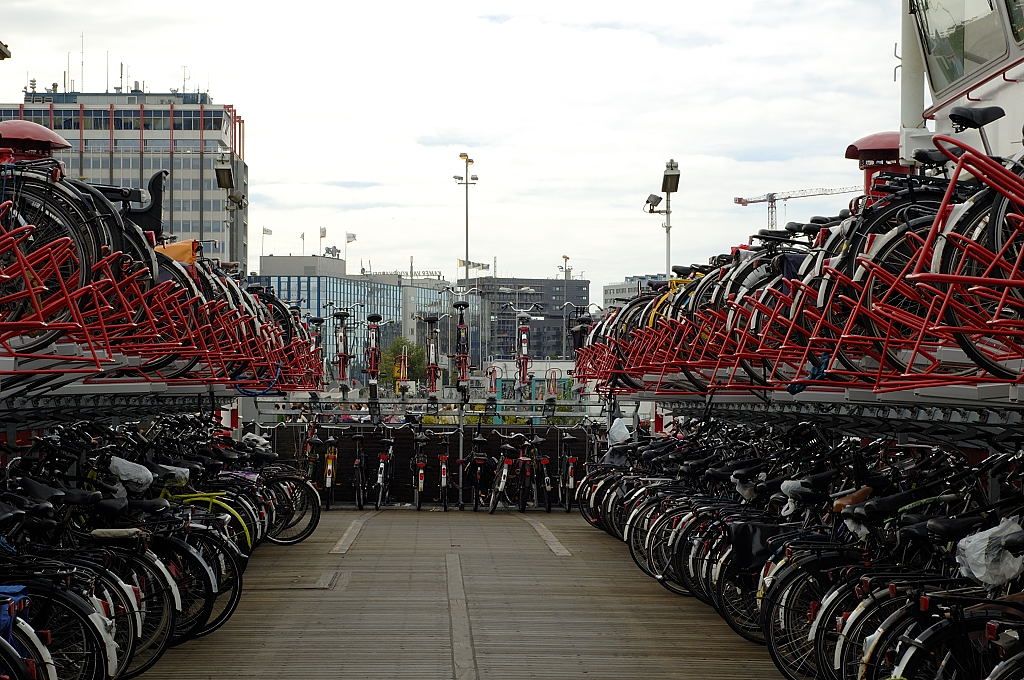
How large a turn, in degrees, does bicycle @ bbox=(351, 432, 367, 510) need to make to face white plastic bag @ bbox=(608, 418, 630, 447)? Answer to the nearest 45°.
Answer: approximately 135° to its right

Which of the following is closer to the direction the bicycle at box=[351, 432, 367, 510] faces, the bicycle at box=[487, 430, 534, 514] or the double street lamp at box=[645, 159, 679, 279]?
the double street lamp

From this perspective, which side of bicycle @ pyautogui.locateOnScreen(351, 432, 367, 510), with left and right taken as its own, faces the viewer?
back

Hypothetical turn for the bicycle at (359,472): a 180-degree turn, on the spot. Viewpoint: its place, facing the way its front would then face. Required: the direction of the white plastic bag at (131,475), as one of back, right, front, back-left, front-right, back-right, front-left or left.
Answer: front

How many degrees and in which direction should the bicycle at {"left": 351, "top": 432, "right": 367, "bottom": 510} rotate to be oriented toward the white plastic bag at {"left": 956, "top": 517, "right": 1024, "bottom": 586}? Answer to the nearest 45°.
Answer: approximately 180°

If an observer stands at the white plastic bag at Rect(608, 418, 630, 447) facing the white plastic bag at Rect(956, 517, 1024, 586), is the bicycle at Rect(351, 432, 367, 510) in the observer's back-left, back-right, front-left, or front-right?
back-right

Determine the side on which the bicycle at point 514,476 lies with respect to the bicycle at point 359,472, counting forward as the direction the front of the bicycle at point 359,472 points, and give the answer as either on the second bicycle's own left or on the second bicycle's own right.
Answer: on the second bicycle's own right

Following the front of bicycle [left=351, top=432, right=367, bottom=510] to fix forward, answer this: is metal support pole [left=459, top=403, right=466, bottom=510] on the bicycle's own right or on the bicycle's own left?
on the bicycle's own right
